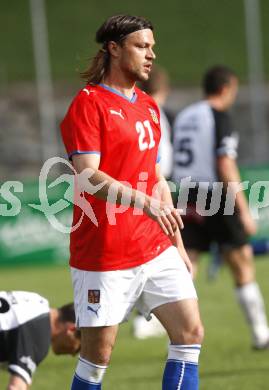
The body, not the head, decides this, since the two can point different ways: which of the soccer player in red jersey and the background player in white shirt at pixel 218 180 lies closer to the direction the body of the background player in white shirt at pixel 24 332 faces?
the soccer player in red jersey

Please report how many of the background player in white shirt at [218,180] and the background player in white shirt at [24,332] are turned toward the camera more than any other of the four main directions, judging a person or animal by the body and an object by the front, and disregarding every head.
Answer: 0

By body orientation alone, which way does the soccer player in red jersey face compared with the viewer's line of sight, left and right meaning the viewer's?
facing the viewer and to the right of the viewer

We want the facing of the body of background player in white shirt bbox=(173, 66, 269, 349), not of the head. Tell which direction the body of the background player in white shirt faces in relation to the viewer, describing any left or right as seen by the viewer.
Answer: facing away from the viewer and to the right of the viewer

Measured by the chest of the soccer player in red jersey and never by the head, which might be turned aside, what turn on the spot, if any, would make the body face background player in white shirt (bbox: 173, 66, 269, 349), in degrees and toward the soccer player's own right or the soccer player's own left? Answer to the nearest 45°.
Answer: approximately 135° to the soccer player's own left

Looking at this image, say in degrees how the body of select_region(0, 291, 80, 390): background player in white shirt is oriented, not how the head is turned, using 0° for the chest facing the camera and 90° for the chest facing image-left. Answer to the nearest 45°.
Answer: approximately 270°

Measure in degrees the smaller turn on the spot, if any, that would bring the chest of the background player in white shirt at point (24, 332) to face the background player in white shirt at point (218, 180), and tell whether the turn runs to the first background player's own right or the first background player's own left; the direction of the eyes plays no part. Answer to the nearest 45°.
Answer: approximately 45° to the first background player's own left

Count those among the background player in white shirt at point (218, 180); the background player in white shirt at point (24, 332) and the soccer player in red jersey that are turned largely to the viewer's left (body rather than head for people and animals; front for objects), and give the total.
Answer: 0

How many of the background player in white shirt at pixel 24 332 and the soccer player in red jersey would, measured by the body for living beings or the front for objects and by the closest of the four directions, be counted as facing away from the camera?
0
